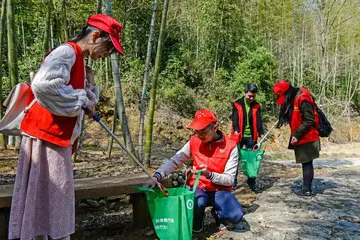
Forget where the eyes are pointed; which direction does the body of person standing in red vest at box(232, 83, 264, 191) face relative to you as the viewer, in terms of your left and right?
facing the viewer

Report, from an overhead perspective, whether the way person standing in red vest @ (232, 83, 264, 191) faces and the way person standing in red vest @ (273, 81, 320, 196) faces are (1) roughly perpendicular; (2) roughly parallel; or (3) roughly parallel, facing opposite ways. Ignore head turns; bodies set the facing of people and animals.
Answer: roughly perpendicular

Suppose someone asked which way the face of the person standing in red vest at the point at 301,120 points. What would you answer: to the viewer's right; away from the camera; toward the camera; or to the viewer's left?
to the viewer's left

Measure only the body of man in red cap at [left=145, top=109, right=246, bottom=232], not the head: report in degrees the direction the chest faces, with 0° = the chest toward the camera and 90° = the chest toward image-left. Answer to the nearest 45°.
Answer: approximately 45°

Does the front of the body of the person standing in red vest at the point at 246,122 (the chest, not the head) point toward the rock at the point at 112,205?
no

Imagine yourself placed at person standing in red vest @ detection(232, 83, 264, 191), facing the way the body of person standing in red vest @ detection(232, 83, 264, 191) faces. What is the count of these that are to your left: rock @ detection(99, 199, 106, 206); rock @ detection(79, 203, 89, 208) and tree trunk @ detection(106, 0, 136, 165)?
0

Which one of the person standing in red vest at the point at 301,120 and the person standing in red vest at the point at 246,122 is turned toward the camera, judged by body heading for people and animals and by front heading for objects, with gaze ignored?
the person standing in red vest at the point at 246,122

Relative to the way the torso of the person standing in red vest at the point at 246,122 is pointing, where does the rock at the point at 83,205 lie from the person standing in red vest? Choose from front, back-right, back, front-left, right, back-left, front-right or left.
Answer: front-right

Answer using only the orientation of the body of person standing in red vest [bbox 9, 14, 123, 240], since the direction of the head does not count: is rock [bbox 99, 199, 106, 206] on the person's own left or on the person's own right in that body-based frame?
on the person's own left

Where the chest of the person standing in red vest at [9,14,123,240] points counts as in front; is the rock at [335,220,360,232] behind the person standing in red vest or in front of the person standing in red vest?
in front

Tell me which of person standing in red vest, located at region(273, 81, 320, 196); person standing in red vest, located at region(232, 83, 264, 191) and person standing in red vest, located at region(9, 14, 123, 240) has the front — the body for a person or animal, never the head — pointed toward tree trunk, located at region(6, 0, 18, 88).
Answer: person standing in red vest, located at region(273, 81, 320, 196)

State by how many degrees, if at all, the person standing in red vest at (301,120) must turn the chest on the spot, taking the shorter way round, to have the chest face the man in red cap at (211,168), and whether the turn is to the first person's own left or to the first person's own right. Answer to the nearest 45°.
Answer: approximately 45° to the first person's own left

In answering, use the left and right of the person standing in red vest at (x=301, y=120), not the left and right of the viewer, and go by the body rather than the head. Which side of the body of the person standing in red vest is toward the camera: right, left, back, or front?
left

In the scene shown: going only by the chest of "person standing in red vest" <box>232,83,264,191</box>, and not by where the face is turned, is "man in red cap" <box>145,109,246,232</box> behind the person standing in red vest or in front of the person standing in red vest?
in front

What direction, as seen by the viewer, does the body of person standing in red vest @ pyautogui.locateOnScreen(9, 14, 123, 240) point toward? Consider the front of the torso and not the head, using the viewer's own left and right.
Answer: facing to the right of the viewer

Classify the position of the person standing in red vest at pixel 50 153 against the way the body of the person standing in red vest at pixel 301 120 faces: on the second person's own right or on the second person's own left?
on the second person's own left
